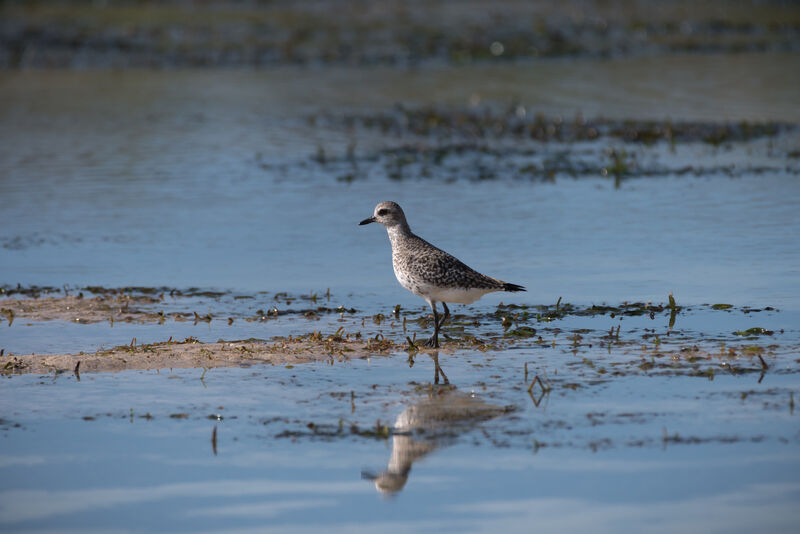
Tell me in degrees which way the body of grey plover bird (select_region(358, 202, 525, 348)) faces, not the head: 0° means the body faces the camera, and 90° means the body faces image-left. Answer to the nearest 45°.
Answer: approximately 90°
